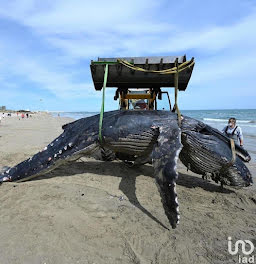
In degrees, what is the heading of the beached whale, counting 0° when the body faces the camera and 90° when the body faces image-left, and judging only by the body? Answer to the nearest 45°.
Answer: approximately 270°
